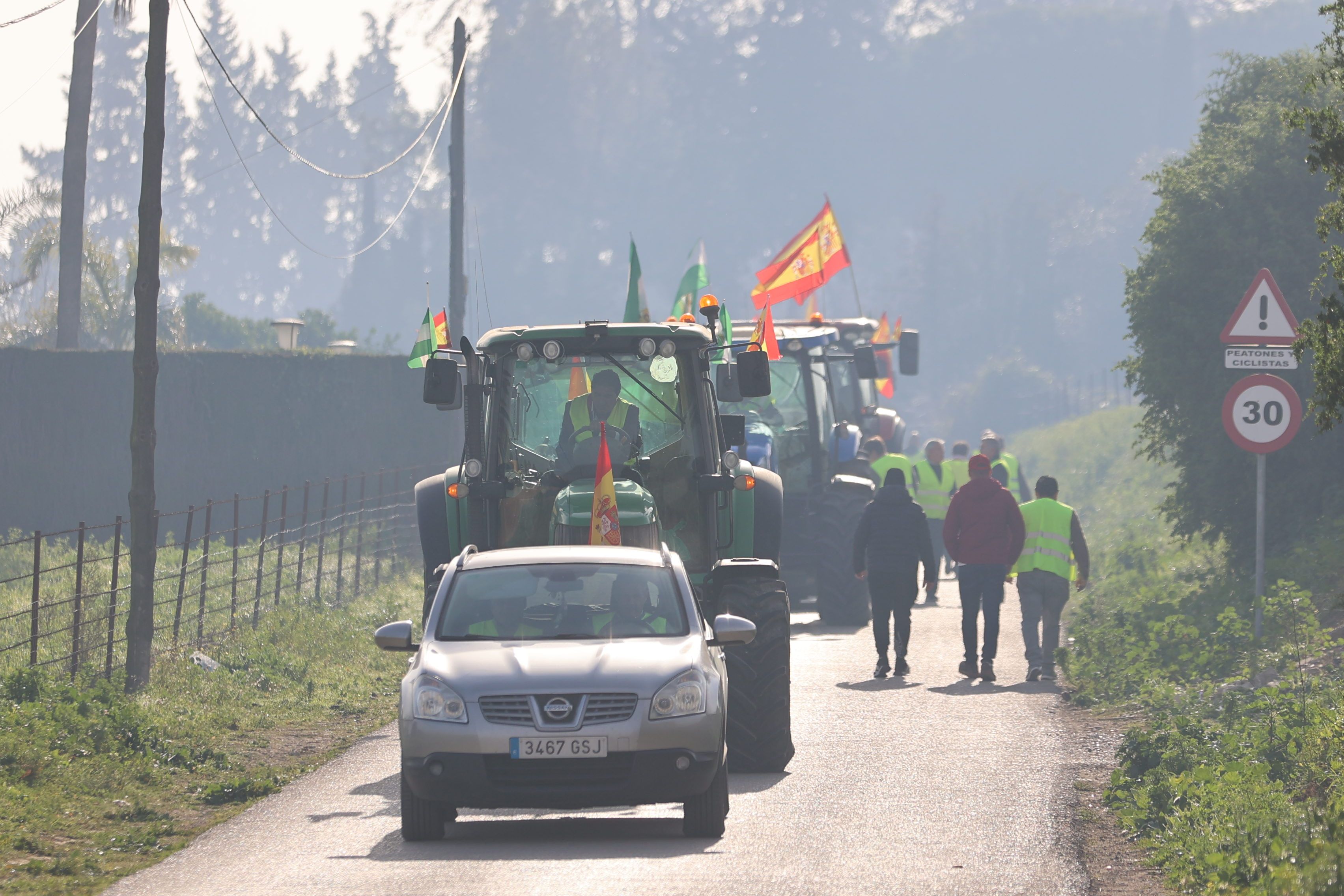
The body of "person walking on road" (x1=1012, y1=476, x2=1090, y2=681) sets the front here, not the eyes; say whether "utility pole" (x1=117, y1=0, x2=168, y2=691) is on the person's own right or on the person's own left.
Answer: on the person's own left

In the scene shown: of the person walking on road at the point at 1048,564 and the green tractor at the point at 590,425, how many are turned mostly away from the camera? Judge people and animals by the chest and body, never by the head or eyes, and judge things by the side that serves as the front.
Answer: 1

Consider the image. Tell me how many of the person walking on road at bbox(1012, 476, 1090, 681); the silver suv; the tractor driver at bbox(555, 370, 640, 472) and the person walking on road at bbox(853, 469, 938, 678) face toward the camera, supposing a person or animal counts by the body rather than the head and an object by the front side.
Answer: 2

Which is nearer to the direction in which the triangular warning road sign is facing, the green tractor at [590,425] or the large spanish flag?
the green tractor

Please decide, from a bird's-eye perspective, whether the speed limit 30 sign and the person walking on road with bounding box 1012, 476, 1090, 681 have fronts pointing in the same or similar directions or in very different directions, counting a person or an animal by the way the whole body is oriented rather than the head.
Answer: very different directions

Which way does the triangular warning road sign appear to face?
toward the camera

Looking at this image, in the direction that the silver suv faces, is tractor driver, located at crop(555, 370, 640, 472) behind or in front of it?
behind

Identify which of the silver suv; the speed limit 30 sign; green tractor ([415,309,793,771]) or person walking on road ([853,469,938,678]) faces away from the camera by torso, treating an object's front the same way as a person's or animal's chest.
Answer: the person walking on road

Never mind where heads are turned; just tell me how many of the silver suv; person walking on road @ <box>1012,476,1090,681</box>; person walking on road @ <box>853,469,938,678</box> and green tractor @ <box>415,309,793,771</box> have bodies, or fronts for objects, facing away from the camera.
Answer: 2

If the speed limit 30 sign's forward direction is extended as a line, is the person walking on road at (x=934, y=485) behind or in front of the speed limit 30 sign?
behind

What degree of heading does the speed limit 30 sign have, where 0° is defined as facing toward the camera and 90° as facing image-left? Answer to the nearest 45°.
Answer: approximately 0°

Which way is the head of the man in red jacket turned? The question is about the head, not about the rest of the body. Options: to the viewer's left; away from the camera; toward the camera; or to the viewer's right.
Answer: away from the camera

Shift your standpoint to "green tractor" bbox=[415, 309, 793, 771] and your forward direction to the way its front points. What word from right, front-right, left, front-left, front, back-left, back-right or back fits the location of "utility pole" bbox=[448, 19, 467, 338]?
back

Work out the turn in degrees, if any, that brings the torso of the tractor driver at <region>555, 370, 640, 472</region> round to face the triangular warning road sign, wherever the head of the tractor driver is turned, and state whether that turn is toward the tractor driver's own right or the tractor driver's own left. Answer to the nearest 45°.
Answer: approximately 90° to the tractor driver's own left

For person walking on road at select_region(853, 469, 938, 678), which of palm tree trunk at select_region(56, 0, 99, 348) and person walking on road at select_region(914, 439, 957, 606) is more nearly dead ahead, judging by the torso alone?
the person walking on road

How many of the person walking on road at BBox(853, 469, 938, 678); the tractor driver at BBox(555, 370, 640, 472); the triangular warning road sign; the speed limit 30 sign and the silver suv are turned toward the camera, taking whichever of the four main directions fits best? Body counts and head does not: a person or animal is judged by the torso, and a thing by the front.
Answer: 4

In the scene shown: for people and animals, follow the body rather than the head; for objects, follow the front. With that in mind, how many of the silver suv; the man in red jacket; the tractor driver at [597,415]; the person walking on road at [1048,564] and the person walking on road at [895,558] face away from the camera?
3

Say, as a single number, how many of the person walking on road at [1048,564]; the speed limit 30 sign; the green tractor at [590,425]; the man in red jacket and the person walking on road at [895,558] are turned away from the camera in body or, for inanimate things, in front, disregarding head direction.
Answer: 3

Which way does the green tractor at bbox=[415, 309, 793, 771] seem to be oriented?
toward the camera

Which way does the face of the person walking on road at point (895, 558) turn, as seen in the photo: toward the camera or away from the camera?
away from the camera

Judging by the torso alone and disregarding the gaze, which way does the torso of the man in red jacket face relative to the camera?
away from the camera
